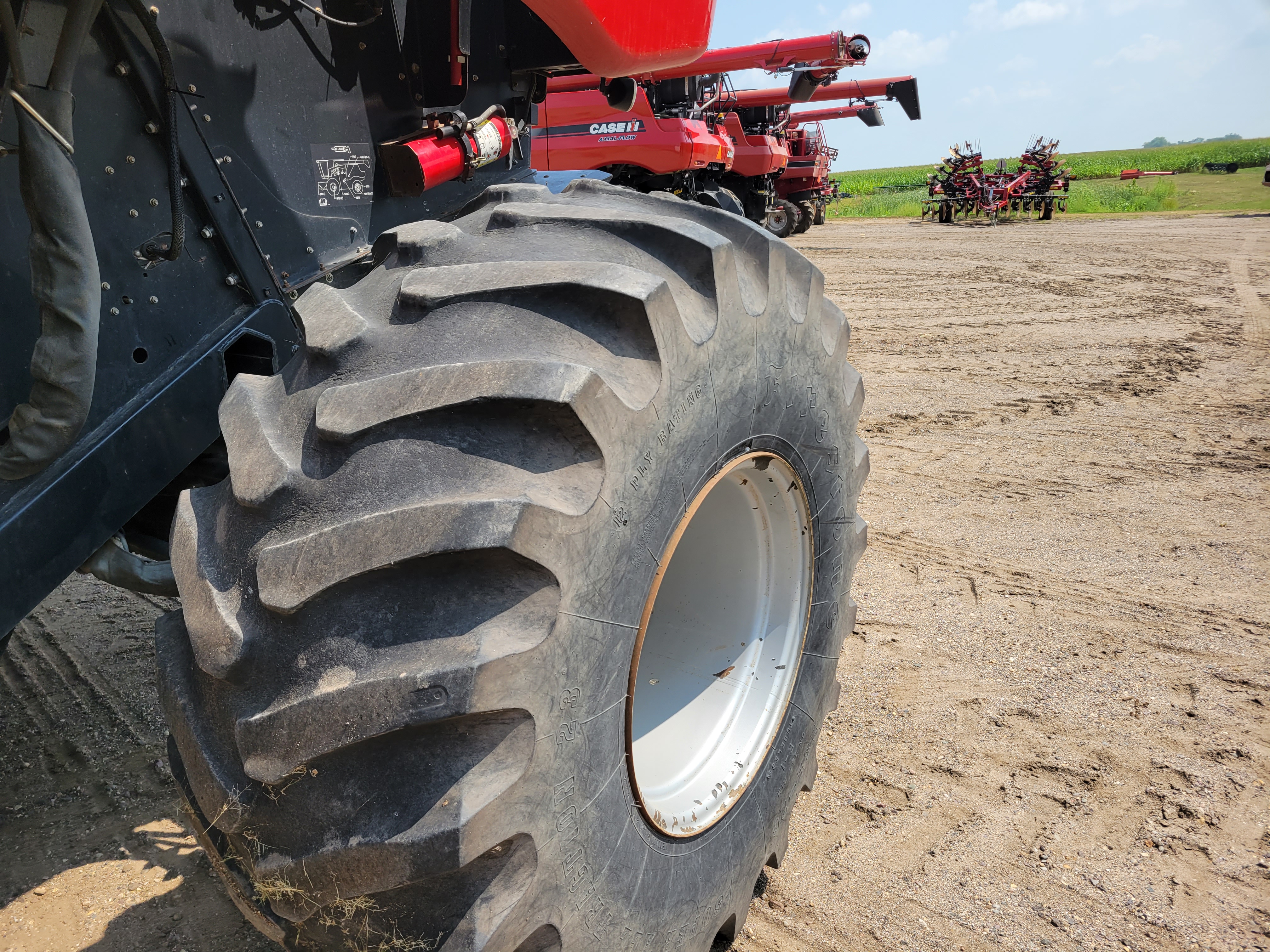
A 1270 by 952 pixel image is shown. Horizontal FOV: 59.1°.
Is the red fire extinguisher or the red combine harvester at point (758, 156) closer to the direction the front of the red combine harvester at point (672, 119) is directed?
the red combine harvester

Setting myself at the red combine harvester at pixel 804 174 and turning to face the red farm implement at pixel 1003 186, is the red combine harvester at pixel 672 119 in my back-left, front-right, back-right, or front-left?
back-right

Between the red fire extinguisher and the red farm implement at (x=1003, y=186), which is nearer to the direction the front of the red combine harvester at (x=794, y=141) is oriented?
the red farm implement
